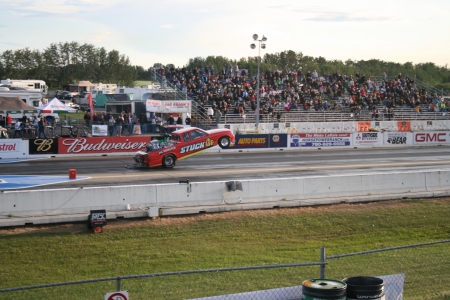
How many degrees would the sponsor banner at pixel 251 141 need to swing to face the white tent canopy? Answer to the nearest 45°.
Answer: approximately 135° to its right

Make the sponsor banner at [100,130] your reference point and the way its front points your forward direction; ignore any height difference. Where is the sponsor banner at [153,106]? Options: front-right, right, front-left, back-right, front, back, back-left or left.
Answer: back-left

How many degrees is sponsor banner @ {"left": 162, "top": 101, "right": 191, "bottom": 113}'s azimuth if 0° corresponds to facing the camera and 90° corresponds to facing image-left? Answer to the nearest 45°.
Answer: approximately 0°

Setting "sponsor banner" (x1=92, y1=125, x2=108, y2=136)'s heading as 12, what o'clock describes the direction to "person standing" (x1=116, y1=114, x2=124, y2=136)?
The person standing is roughly at 9 o'clock from the sponsor banner.

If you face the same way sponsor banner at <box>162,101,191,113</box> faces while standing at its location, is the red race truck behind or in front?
in front

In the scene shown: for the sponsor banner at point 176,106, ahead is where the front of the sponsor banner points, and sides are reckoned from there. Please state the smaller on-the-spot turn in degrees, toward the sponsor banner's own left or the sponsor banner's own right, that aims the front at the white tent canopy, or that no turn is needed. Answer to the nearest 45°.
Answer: approximately 90° to the sponsor banner's own right

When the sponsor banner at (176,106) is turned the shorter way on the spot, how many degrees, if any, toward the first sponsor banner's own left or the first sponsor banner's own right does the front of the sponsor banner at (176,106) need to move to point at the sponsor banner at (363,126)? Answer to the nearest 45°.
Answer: approximately 90° to the first sponsor banner's own left

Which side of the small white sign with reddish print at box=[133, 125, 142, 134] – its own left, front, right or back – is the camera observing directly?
front

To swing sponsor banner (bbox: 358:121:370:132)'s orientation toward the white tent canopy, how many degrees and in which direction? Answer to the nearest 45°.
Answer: approximately 90° to its right

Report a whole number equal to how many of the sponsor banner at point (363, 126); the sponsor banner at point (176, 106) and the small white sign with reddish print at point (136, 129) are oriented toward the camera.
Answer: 3

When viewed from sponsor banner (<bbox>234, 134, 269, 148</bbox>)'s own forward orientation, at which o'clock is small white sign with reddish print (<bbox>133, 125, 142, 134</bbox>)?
small white sign with reddish print (<bbox>133, 125, 142, 134</bbox>) is roughly at 4 o'clock from sponsor banner (<bbox>234, 134, 269, 148</bbox>).

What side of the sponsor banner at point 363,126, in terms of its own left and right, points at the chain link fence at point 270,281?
front
